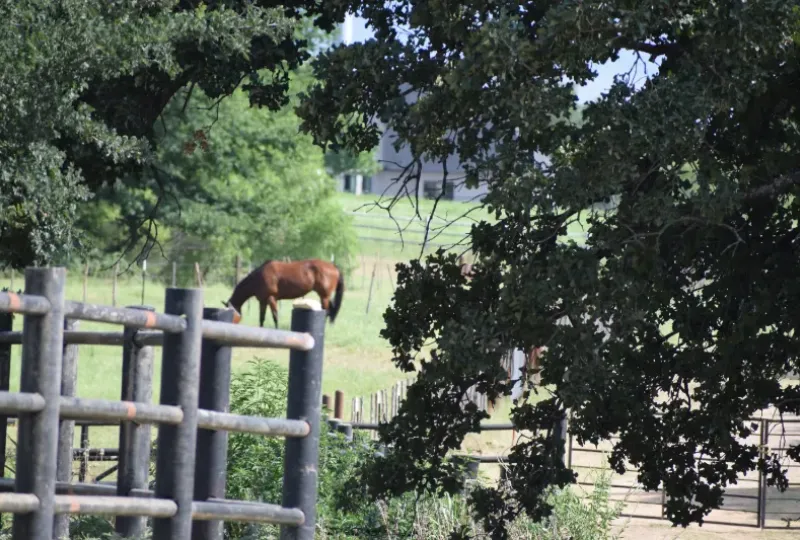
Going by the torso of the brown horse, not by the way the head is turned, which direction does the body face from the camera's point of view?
to the viewer's left

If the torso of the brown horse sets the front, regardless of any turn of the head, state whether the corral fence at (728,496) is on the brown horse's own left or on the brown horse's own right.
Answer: on the brown horse's own left

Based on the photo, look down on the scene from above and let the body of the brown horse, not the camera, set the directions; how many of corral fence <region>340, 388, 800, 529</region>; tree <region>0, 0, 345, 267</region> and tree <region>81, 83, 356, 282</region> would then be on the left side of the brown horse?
2

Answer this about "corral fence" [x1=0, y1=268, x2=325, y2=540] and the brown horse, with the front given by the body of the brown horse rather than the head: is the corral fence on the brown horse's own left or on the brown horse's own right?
on the brown horse's own left

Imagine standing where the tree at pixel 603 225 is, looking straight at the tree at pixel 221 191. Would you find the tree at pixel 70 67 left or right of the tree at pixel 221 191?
left

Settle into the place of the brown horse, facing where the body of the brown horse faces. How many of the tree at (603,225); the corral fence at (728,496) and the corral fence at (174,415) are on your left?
3

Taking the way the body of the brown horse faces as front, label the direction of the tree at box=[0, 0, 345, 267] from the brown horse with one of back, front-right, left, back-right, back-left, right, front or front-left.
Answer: left

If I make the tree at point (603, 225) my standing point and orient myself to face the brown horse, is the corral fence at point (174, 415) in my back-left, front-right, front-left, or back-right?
back-left

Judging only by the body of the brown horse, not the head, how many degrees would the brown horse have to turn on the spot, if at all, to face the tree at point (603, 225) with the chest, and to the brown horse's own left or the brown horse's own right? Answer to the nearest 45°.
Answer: approximately 90° to the brown horse's own left

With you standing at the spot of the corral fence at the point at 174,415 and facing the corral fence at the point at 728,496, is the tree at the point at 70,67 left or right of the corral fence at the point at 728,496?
left

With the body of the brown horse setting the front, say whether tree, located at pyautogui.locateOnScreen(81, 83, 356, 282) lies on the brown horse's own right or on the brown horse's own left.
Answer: on the brown horse's own right
